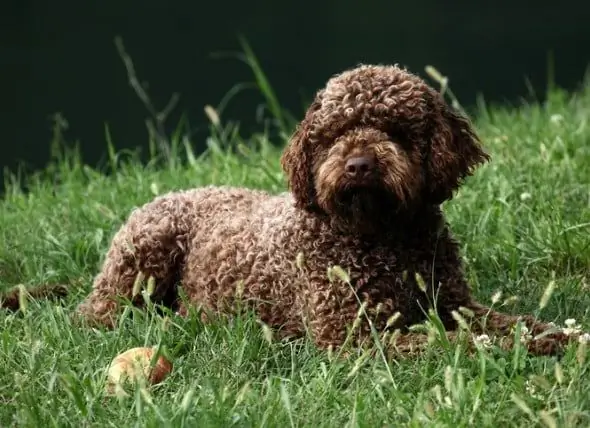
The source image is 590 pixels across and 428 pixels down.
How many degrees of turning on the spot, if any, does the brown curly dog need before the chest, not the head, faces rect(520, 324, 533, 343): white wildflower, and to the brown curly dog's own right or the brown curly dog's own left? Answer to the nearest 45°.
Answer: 0° — it already faces it

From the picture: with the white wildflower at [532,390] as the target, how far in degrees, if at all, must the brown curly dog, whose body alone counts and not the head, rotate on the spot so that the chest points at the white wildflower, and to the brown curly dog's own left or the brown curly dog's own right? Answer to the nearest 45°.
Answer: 0° — it already faces it

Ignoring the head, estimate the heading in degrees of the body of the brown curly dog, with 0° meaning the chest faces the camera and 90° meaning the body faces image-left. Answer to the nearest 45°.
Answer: approximately 315°

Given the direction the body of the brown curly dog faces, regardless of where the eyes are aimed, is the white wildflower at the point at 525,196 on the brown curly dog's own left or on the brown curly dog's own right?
on the brown curly dog's own left

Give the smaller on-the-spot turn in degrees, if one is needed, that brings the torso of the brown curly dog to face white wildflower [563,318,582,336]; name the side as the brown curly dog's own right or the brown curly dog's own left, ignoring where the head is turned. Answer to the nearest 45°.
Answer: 0° — it already faces it
